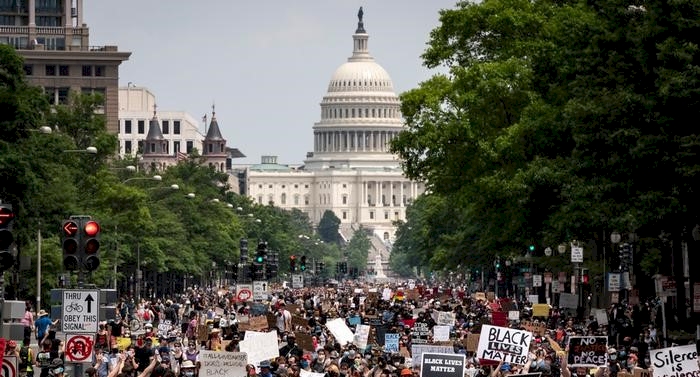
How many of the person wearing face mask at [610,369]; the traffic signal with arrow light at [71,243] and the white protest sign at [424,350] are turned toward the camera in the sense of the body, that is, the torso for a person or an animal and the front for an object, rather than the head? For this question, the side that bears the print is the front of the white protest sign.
3

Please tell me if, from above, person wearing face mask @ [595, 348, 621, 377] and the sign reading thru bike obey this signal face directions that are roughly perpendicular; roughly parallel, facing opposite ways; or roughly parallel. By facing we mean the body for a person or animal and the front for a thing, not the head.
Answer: roughly parallel

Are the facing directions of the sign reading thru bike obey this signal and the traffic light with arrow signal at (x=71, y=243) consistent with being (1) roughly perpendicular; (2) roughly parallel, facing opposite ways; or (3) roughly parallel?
roughly parallel

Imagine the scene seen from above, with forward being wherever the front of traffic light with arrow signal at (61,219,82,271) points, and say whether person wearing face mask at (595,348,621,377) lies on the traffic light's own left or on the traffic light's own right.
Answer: on the traffic light's own left

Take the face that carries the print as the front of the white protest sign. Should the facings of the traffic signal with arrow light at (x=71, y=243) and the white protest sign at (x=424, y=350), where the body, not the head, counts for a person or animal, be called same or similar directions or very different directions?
same or similar directions

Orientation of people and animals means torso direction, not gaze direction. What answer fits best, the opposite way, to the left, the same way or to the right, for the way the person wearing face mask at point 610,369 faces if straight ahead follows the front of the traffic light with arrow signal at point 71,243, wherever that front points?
the same way

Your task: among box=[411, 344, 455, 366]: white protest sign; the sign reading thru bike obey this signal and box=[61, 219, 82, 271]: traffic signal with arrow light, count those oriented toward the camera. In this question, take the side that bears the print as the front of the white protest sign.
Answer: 3

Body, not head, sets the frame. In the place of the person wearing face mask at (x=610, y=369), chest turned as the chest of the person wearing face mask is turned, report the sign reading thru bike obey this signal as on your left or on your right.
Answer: on your right

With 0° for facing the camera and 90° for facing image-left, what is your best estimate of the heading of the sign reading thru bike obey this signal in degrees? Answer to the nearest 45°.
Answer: approximately 0°

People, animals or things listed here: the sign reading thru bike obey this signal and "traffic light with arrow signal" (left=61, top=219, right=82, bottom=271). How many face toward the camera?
2

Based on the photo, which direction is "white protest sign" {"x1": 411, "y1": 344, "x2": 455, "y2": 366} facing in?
toward the camera

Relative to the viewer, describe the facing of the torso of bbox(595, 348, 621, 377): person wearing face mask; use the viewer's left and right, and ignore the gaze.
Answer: facing the viewer

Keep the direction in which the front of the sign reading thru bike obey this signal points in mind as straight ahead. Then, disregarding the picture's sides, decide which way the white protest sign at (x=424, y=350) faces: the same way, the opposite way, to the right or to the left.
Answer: the same way

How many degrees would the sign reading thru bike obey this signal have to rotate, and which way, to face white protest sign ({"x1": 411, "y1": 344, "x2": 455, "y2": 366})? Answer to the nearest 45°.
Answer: approximately 135° to its left

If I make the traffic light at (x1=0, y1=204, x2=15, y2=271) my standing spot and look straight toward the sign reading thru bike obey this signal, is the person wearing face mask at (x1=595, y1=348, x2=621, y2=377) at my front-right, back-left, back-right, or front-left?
front-right
